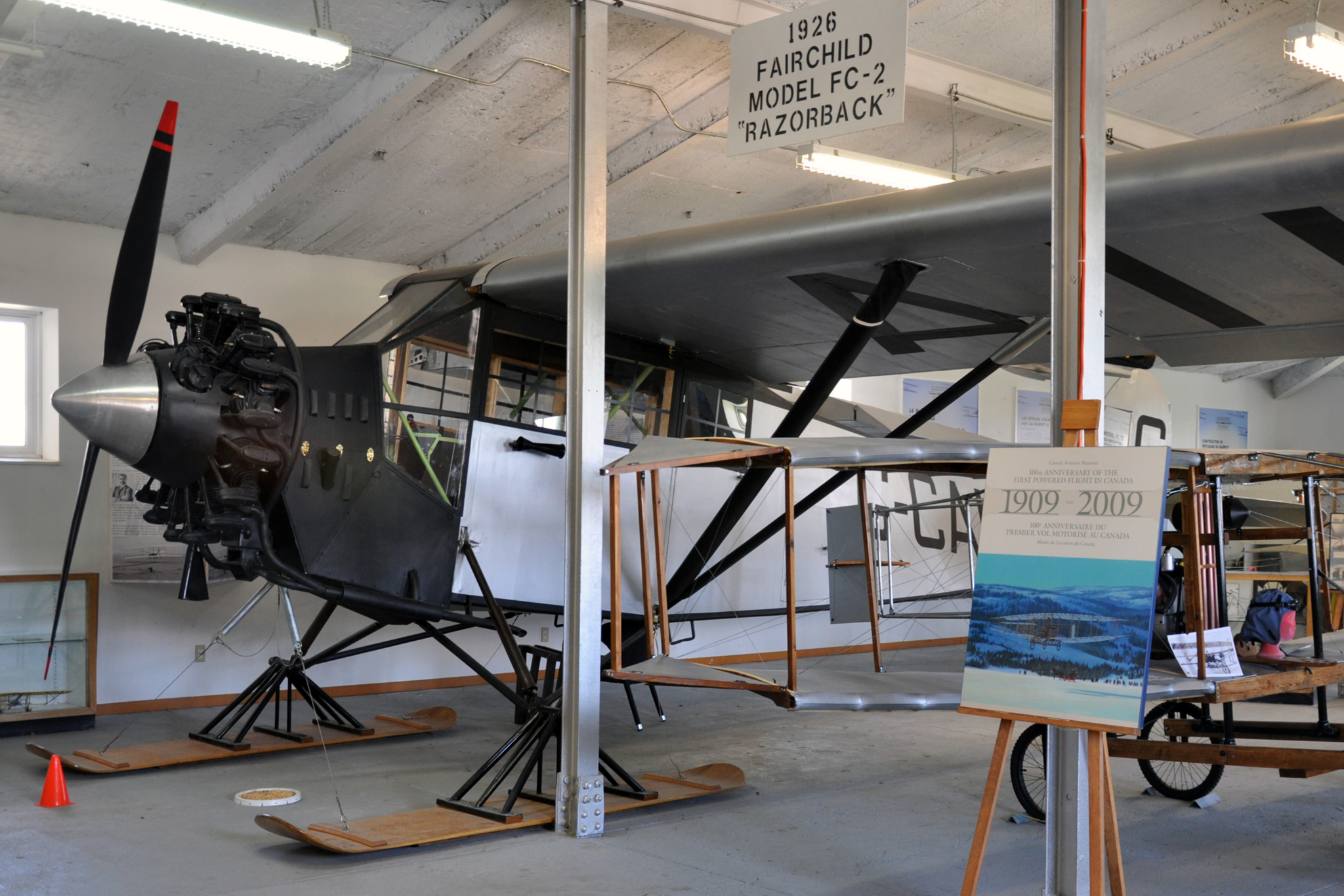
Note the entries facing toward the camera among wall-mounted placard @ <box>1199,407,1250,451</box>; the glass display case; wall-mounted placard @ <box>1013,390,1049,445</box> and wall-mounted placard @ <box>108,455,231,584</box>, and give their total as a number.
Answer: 4

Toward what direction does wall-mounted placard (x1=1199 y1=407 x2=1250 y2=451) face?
toward the camera

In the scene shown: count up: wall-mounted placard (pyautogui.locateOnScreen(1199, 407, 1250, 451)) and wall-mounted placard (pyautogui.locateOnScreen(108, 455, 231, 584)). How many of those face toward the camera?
2

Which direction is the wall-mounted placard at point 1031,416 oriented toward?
toward the camera

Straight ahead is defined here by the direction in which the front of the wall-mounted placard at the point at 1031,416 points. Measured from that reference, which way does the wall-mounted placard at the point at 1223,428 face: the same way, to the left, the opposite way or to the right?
the same way

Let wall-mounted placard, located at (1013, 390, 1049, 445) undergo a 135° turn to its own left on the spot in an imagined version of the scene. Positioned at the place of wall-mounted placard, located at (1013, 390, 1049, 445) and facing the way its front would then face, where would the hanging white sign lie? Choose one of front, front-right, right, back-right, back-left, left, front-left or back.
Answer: back-right

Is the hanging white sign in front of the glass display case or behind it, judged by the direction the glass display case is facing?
in front

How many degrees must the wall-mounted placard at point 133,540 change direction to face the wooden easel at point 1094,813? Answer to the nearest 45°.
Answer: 0° — it already faces it

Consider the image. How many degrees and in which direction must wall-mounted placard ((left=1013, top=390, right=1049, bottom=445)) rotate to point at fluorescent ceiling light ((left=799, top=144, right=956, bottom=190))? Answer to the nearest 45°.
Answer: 0° — it already faces it

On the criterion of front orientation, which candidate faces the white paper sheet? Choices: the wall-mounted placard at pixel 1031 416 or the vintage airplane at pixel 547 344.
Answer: the wall-mounted placard

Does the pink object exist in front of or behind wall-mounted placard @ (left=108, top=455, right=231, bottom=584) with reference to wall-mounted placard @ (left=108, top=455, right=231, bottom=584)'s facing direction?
in front

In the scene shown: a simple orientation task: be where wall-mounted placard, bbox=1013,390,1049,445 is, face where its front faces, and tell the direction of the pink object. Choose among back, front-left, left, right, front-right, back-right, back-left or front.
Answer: front

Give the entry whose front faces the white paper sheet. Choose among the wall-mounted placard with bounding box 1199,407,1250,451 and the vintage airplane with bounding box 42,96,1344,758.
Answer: the wall-mounted placard

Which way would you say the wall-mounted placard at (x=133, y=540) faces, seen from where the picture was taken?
facing the viewer

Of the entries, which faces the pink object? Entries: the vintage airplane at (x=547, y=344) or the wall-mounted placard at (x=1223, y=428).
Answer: the wall-mounted placard

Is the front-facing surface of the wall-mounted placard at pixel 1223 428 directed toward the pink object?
yes

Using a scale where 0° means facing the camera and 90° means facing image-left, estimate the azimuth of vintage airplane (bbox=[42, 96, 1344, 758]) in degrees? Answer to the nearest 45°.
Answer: approximately 45°
